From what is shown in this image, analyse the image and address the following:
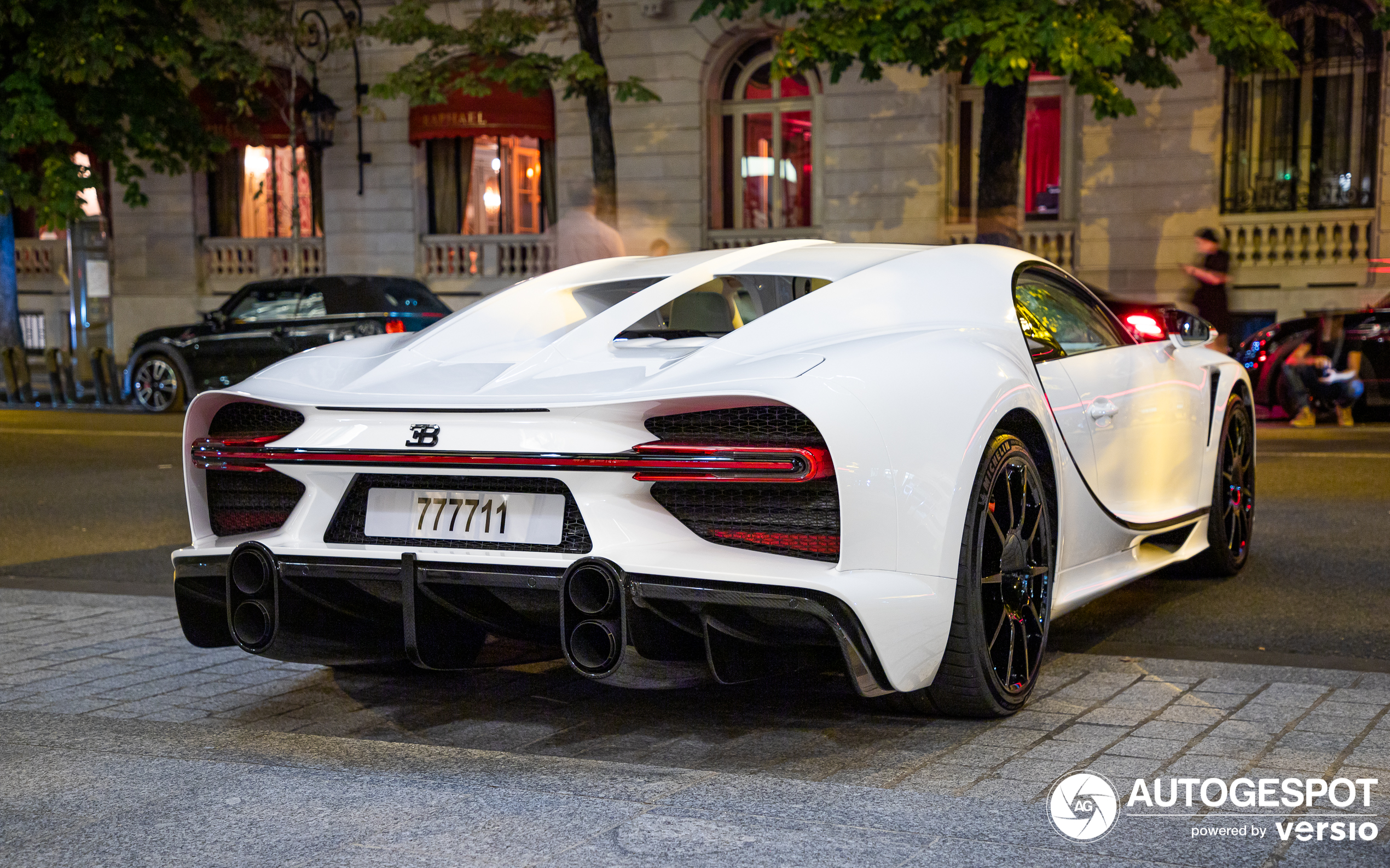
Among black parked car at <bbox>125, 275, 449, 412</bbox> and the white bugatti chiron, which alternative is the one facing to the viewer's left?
the black parked car

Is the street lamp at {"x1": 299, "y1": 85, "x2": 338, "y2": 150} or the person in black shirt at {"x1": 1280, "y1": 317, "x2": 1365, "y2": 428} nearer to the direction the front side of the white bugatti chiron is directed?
the person in black shirt

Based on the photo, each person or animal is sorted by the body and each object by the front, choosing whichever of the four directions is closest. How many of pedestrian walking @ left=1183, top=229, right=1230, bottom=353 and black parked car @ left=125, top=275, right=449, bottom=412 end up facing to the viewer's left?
2

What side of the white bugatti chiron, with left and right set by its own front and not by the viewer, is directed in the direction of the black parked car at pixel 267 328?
left

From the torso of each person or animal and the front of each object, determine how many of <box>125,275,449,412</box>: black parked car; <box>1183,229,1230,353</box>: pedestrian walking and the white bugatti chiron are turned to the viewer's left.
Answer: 2

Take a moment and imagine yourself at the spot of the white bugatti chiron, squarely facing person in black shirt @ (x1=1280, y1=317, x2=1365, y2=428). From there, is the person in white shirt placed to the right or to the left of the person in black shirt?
left

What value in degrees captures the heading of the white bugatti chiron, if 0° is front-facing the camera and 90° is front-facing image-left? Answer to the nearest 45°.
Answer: approximately 225°

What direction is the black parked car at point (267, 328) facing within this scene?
to the viewer's left

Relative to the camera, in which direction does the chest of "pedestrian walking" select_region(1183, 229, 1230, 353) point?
to the viewer's left

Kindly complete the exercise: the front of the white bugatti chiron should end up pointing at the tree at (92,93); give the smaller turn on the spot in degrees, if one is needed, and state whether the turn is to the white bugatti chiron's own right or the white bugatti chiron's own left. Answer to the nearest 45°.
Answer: approximately 90° to the white bugatti chiron's own left

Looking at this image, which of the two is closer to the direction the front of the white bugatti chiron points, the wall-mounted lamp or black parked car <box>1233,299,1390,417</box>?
the black parked car

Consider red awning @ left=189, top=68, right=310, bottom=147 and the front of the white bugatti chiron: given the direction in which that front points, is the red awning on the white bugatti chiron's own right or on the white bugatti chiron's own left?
on the white bugatti chiron's own left

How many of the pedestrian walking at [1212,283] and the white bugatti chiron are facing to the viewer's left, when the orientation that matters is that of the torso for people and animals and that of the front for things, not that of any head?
1
